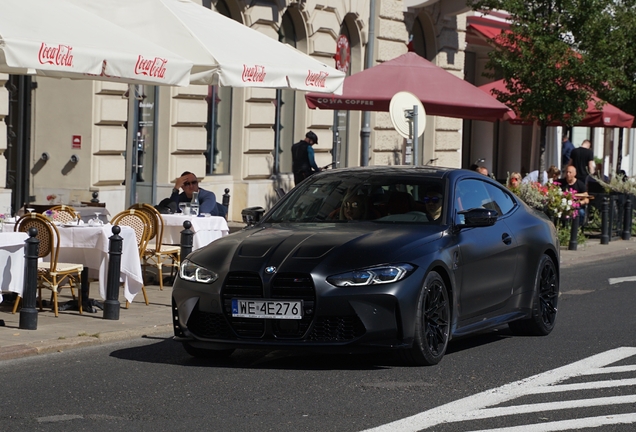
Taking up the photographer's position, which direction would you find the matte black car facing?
facing the viewer and to the left of the viewer

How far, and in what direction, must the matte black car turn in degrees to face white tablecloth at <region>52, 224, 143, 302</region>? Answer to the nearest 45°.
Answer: approximately 90° to its right

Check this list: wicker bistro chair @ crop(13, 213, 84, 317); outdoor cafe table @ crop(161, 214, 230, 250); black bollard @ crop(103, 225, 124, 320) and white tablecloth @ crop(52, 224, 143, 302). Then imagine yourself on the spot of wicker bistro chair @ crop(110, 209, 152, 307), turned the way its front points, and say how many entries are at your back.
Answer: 1

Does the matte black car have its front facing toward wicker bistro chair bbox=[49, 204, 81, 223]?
no

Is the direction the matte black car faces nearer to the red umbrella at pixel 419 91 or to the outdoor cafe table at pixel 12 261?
the outdoor cafe table

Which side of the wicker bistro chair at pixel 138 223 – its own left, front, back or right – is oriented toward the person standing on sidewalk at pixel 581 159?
back

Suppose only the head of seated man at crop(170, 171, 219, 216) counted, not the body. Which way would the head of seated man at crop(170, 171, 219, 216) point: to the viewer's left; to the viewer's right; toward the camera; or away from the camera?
toward the camera

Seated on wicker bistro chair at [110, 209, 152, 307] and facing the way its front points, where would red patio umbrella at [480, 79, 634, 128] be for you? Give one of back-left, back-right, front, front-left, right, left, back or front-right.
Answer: back

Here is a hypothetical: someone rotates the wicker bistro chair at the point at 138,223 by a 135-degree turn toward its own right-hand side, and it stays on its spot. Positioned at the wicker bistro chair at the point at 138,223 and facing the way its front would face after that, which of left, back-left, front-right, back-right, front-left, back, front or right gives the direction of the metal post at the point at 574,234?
front-right

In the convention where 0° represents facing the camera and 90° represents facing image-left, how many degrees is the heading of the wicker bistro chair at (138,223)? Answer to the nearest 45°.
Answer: approximately 45°

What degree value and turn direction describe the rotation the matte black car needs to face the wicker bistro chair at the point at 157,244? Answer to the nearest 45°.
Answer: approximately 90° to its right

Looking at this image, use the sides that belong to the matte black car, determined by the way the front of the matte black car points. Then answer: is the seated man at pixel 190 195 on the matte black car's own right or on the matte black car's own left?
on the matte black car's own right

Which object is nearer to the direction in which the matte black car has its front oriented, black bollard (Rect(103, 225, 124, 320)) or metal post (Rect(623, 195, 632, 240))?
the black bollard

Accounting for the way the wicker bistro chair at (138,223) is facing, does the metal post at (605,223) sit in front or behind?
behind

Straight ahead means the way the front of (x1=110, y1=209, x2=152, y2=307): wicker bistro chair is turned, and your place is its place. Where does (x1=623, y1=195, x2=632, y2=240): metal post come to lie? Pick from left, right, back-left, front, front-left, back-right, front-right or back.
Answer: back

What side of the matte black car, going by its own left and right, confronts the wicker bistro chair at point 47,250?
right

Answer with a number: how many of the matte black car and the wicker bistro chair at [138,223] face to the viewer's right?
0

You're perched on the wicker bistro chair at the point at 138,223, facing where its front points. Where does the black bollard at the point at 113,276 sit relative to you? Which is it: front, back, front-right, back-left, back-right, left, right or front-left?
front-left
